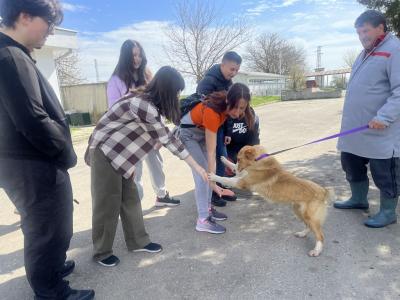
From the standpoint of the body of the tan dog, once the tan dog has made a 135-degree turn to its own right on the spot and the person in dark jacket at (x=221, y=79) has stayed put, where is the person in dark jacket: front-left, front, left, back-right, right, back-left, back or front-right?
left

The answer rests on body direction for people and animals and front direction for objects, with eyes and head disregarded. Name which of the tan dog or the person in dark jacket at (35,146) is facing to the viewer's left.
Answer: the tan dog

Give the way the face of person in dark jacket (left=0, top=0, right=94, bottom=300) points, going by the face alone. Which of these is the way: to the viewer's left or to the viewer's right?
to the viewer's right

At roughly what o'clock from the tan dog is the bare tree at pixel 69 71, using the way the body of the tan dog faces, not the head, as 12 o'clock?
The bare tree is roughly at 2 o'clock from the tan dog.

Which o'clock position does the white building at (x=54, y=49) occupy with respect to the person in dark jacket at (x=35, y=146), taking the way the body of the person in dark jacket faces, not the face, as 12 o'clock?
The white building is roughly at 9 o'clock from the person in dark jacket.

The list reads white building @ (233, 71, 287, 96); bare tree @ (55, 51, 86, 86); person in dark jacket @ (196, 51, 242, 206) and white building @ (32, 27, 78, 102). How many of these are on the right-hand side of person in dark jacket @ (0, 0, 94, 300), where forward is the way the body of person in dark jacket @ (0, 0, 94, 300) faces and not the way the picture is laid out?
0

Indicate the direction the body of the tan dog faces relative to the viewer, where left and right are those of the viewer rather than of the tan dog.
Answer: facing to the left of the viewer

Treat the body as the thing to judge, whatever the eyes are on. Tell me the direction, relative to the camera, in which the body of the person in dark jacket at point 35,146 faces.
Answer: to the viewer's right

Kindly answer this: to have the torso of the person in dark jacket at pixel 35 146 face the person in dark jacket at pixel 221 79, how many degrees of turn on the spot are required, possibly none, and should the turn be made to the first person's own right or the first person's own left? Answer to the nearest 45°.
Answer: approximately 45° to the first person's own left

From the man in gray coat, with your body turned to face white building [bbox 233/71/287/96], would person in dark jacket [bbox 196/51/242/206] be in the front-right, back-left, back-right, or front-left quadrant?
front-left

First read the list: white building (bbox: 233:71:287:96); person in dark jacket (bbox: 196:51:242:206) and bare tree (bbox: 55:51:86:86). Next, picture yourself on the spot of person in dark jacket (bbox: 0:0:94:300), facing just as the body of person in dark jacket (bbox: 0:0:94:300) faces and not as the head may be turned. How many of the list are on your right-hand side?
0

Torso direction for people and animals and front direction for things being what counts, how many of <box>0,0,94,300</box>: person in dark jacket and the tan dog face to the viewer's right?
1

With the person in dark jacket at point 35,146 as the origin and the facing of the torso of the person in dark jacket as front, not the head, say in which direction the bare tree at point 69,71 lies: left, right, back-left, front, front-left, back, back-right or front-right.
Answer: left

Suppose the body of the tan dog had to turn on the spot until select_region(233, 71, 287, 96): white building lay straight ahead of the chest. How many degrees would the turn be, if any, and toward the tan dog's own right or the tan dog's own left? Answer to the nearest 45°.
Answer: approximately 90° to the tan dog's own right
